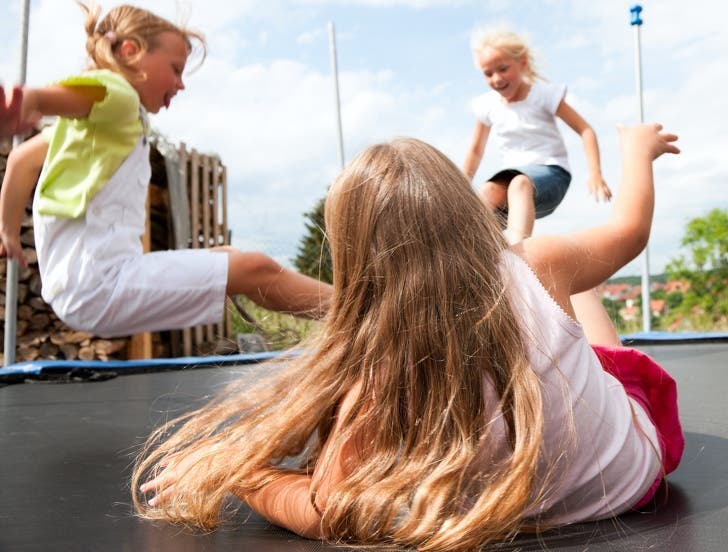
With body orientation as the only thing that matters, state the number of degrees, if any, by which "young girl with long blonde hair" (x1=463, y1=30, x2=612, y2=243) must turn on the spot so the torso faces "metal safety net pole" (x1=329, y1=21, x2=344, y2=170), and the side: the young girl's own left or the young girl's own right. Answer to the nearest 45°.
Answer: approximately 90° to the young girl's own right

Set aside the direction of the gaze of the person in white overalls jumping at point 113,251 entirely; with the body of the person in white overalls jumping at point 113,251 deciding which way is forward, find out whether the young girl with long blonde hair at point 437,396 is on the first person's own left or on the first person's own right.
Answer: on the first person's own right

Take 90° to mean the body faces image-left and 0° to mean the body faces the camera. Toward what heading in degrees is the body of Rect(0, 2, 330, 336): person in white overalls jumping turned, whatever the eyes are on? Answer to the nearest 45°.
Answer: approximately 270°

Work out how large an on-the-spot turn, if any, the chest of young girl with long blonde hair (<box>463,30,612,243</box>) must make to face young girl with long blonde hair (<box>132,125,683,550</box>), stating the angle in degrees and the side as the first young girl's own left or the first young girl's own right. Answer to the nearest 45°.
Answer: approximately 45° to the first young girl's own left

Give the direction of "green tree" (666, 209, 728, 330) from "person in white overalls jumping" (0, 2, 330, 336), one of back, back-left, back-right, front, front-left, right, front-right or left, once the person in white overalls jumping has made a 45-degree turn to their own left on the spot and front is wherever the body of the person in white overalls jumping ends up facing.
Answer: front

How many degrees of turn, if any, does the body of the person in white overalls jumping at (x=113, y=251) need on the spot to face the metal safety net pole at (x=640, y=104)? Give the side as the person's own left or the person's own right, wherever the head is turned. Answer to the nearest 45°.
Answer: approximately 45° to the person's own left

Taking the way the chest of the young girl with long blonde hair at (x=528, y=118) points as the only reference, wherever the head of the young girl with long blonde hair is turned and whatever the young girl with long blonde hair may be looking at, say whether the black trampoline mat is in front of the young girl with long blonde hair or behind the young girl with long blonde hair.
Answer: in front

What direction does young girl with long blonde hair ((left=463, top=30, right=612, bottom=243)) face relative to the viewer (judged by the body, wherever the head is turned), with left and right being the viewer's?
facing the viewer and to the left of the viewer

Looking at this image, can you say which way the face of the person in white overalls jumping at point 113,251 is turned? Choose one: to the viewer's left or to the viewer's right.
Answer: to the viewer's right

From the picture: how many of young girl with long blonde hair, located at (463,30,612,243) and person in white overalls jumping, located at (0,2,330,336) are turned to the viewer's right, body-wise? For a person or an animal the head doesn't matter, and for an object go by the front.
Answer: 1

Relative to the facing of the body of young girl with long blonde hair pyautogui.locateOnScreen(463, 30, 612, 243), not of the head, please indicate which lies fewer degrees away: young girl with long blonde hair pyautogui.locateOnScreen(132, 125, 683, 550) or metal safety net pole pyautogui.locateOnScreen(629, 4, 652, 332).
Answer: the young girl with long blonde hair

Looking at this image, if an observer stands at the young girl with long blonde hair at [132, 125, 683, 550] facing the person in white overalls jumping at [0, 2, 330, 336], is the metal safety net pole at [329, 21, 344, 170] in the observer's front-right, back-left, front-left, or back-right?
front-right

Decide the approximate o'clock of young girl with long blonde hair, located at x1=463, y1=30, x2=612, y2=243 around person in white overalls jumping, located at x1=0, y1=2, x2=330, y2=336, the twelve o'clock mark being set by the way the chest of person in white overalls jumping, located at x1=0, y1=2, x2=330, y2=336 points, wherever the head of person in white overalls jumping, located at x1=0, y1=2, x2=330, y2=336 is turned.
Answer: young girl with long blonde hair, located at x1=463, y1=30, x2=612, y2=243 is roughly at 11 o'clock from person in white overalls jumping, located at x1=0, y1=2, x2=330, y2=336.

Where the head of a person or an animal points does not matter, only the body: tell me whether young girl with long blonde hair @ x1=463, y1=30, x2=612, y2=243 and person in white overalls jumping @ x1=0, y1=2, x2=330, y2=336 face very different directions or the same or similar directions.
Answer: very different directions
